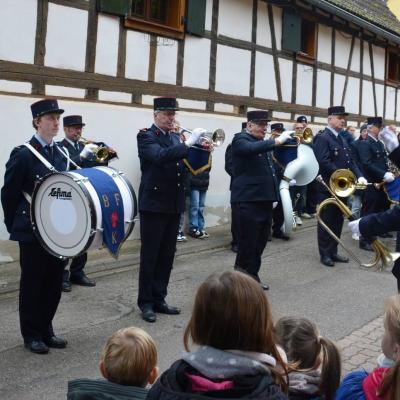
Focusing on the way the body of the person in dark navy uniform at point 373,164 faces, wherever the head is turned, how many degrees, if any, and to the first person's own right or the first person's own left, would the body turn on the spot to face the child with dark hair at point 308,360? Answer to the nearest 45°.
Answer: approximately 45° to the first person's own right

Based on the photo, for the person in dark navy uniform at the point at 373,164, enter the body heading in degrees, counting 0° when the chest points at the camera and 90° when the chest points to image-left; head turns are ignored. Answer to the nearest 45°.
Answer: approximately 315°

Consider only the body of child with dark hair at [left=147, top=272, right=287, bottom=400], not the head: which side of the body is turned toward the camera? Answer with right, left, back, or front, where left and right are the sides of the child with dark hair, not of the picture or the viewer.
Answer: back

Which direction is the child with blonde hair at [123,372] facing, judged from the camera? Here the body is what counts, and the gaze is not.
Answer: away from the camera

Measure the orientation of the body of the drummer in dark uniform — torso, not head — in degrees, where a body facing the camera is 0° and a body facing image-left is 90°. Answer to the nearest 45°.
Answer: approximately 315°

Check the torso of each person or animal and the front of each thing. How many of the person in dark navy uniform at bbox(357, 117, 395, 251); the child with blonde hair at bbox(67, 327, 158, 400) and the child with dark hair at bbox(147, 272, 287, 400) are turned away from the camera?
2

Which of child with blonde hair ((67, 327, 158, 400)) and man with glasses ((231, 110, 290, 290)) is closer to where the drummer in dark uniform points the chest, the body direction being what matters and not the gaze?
the child with blonde hair

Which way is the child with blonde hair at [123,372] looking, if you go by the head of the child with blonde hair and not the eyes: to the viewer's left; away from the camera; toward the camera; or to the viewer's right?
away from the camera

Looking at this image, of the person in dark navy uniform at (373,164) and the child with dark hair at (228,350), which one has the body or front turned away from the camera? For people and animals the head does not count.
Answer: the child with dark hair

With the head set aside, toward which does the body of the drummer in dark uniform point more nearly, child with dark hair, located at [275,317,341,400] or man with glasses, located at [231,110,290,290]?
the child with dark hair

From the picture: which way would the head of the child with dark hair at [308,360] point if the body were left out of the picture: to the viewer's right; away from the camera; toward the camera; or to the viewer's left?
away from the camera
